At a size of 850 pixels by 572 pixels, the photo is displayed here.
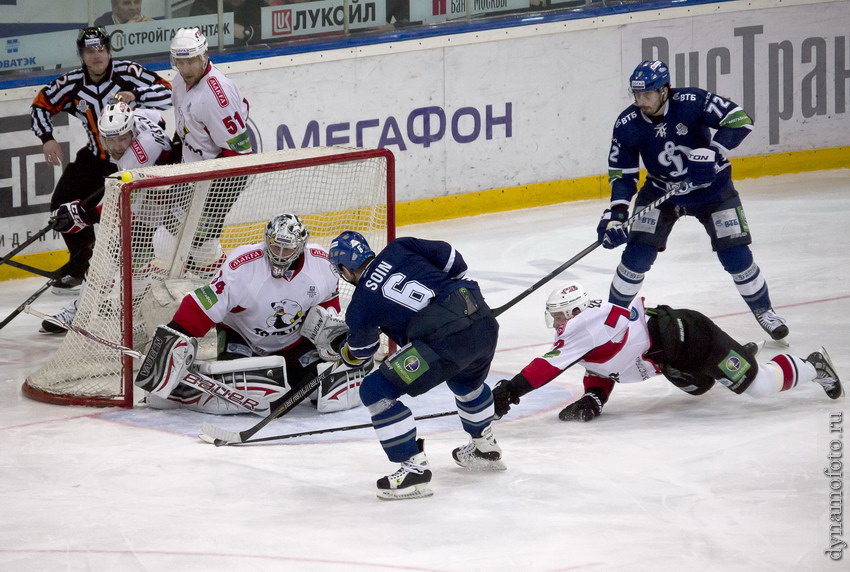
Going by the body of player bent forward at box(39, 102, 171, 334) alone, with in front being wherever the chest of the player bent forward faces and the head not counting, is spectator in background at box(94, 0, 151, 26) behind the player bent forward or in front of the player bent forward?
behind

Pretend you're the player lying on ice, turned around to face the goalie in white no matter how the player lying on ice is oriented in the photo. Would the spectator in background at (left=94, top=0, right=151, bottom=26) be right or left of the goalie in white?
right

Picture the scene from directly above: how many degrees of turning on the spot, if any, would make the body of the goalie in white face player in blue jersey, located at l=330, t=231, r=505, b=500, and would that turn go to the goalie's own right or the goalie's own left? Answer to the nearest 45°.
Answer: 0° — they already face them

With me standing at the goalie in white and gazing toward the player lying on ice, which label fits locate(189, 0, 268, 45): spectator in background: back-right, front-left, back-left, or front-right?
back-left

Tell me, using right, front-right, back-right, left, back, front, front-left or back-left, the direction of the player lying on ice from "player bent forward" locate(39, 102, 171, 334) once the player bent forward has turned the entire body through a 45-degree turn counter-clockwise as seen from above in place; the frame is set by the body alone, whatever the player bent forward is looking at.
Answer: front-left

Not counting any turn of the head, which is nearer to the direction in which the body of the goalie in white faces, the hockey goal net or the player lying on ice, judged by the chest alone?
the player lying on ice

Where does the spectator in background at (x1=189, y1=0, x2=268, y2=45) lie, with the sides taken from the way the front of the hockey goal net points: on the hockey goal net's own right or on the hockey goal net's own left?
on the hockey goal net's own left

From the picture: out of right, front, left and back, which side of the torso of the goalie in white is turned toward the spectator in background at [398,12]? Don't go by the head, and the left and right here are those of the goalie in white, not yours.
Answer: back

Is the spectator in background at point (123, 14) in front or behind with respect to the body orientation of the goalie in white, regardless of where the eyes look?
behind

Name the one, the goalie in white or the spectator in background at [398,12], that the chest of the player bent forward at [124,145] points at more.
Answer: the goalie in white

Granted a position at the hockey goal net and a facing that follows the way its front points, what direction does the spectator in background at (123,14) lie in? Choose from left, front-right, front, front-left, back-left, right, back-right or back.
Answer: back-left

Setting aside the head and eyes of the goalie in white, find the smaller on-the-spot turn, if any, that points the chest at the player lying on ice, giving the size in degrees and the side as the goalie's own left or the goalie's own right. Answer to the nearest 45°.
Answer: approximately 90° to the goalie's own left
